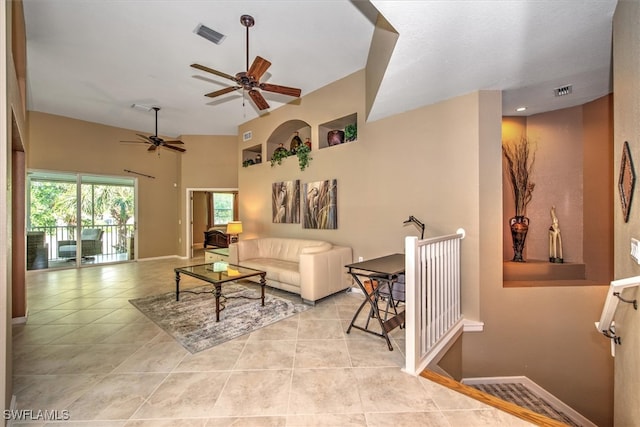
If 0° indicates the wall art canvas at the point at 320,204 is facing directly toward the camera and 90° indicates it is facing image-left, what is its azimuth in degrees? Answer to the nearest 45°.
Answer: approximately 45°

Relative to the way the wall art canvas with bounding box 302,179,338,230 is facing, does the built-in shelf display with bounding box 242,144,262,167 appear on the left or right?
on its right

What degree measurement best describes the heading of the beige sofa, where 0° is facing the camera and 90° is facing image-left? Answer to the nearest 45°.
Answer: approximately 45°

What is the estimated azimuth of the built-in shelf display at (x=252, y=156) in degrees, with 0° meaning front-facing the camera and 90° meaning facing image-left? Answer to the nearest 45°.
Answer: approximately 45°

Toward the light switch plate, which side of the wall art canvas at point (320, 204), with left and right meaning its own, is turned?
left

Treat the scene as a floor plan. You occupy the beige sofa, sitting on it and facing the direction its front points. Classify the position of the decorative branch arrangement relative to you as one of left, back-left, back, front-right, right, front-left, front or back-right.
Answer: back-left

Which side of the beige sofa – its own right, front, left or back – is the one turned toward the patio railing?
right
